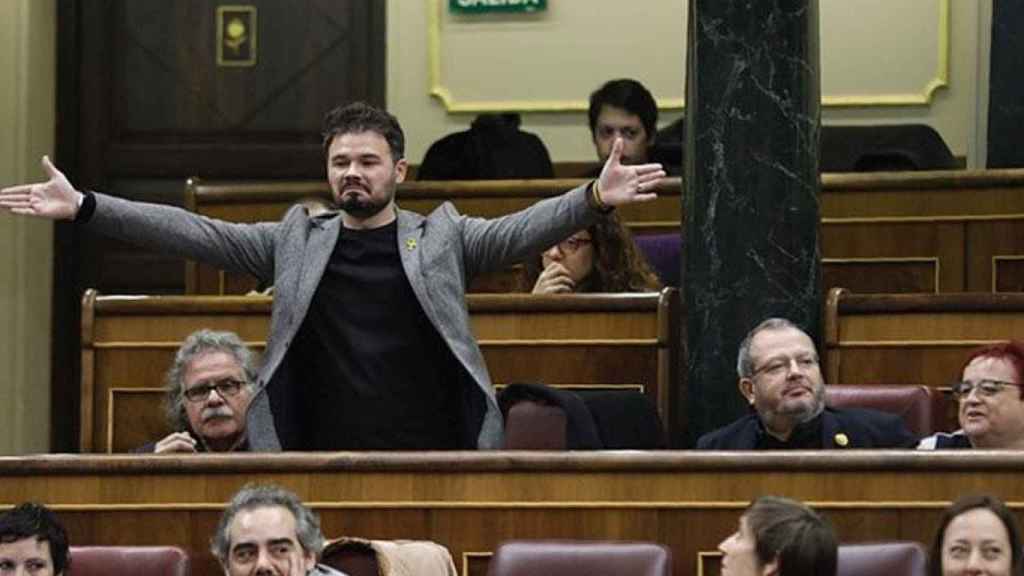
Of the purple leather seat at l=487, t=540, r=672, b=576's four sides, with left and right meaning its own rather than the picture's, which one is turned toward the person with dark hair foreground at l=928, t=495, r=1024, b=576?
left

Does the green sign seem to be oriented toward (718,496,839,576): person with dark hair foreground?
yes

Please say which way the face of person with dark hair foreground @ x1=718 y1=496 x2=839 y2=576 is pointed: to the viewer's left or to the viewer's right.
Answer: to the viewer's left

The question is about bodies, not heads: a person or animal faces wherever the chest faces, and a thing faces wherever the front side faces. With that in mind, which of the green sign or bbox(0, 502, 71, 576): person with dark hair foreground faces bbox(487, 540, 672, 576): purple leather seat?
the green sign
